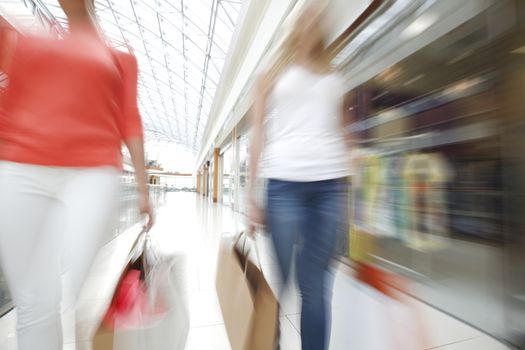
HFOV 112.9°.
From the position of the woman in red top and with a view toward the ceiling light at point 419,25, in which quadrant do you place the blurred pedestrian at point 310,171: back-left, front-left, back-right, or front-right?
front-right

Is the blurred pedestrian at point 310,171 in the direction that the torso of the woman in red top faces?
no

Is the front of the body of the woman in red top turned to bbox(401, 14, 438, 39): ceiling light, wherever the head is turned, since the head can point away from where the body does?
no
